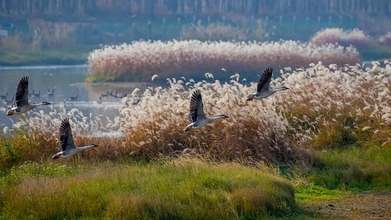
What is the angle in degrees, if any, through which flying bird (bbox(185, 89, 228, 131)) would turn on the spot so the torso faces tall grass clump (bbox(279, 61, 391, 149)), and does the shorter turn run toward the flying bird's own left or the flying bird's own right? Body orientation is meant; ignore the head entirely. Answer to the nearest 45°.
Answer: approximately 45° to the flying bird's own left

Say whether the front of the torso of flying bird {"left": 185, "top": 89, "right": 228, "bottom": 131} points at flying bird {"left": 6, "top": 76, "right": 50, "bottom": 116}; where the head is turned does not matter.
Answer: no

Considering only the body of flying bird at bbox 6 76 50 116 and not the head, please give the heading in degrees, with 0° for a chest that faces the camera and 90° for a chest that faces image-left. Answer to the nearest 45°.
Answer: approximately 270°

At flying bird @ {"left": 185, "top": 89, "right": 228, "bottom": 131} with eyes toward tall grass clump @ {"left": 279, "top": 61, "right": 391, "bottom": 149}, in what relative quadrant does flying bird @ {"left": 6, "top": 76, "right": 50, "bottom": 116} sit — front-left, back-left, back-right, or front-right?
back-left

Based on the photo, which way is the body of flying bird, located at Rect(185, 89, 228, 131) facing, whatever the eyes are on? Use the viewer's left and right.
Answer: facing to the right of the viewer

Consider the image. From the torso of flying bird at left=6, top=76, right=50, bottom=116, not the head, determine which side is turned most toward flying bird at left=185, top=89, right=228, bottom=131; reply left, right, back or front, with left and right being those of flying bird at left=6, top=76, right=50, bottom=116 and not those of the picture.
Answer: front

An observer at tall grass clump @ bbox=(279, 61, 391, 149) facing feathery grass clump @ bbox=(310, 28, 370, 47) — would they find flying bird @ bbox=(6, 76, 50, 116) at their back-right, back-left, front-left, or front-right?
back-left

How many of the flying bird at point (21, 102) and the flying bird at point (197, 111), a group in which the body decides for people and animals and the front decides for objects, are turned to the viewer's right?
2

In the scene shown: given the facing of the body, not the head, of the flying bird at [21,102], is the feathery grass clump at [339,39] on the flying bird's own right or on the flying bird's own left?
on the flying bird's own left

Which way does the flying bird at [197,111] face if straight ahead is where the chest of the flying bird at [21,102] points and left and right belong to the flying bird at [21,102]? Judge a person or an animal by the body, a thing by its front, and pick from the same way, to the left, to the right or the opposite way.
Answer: the same way

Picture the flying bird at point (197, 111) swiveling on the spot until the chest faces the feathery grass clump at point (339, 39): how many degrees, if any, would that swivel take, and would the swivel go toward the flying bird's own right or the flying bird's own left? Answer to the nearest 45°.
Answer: approximately 90° to the flying bird's own left
